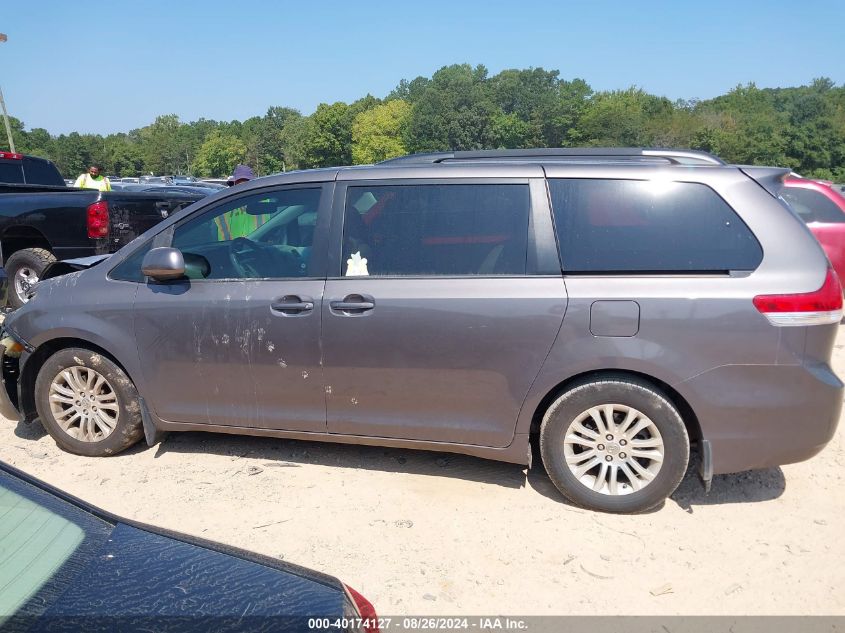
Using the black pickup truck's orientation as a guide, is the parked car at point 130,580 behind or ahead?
behind

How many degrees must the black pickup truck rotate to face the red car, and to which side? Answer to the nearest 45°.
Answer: approximately 180°

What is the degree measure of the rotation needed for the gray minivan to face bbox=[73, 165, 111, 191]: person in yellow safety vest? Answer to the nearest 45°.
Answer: approximately 45° to its right

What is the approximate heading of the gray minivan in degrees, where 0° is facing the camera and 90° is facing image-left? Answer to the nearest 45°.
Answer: approximately 90°

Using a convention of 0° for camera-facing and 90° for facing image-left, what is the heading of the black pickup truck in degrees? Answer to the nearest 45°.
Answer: approximately 135°

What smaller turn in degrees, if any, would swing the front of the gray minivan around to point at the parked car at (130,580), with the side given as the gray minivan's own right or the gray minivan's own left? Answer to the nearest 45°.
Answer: approximately 45° to the gray minivan's own left

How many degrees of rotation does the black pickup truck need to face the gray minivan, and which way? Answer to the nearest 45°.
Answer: approximately 135° to its left

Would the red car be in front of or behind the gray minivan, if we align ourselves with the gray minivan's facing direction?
behind

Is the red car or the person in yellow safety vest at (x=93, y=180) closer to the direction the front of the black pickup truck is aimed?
the person in yellow safety vest

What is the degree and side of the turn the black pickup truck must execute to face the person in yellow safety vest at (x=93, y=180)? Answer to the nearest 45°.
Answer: approximately 45° to its right
